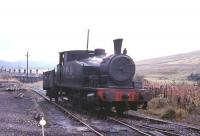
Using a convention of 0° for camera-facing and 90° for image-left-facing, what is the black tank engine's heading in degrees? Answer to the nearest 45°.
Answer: approximately 315°
